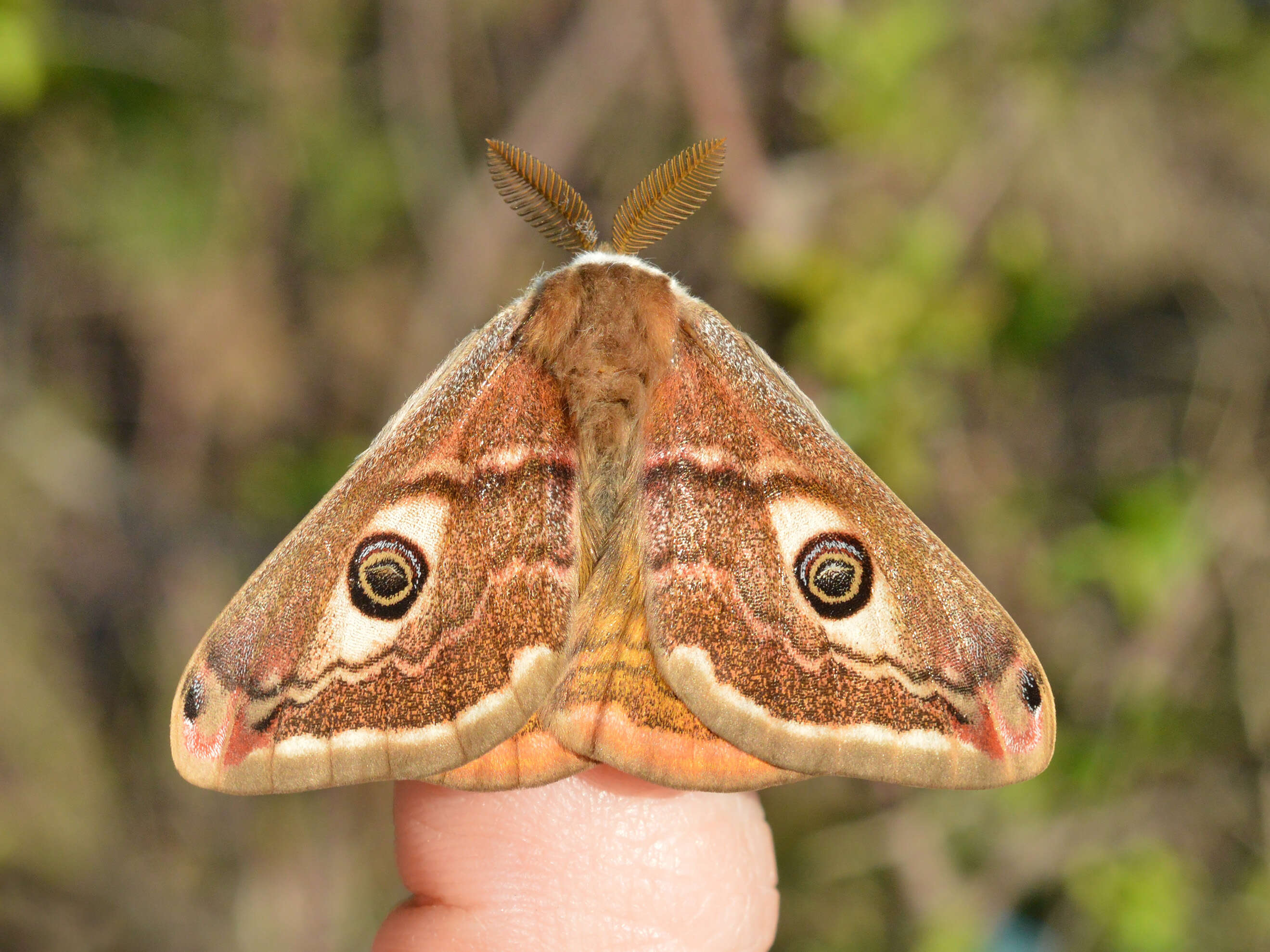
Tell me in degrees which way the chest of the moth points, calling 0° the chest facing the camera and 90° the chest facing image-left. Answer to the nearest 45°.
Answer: approximately 180°
